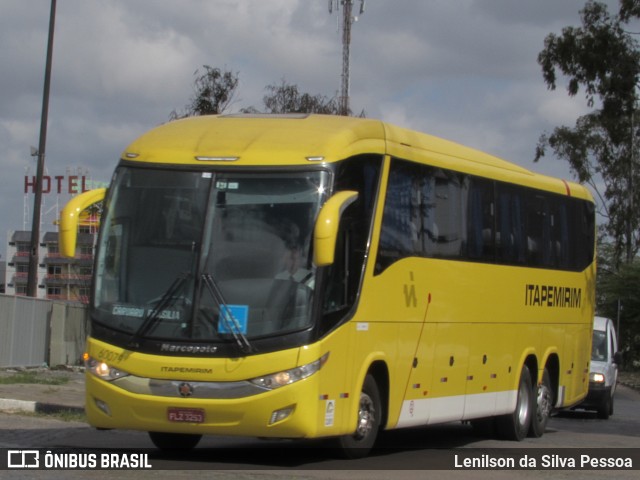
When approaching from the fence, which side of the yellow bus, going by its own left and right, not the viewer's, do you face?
right

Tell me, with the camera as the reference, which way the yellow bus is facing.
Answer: facing the viewer and to the left of the viewer

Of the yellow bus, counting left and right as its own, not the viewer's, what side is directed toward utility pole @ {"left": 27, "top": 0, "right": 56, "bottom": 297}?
right

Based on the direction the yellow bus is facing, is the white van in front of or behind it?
behind

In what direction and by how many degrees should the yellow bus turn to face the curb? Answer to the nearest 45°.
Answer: approximately 90° to its right
